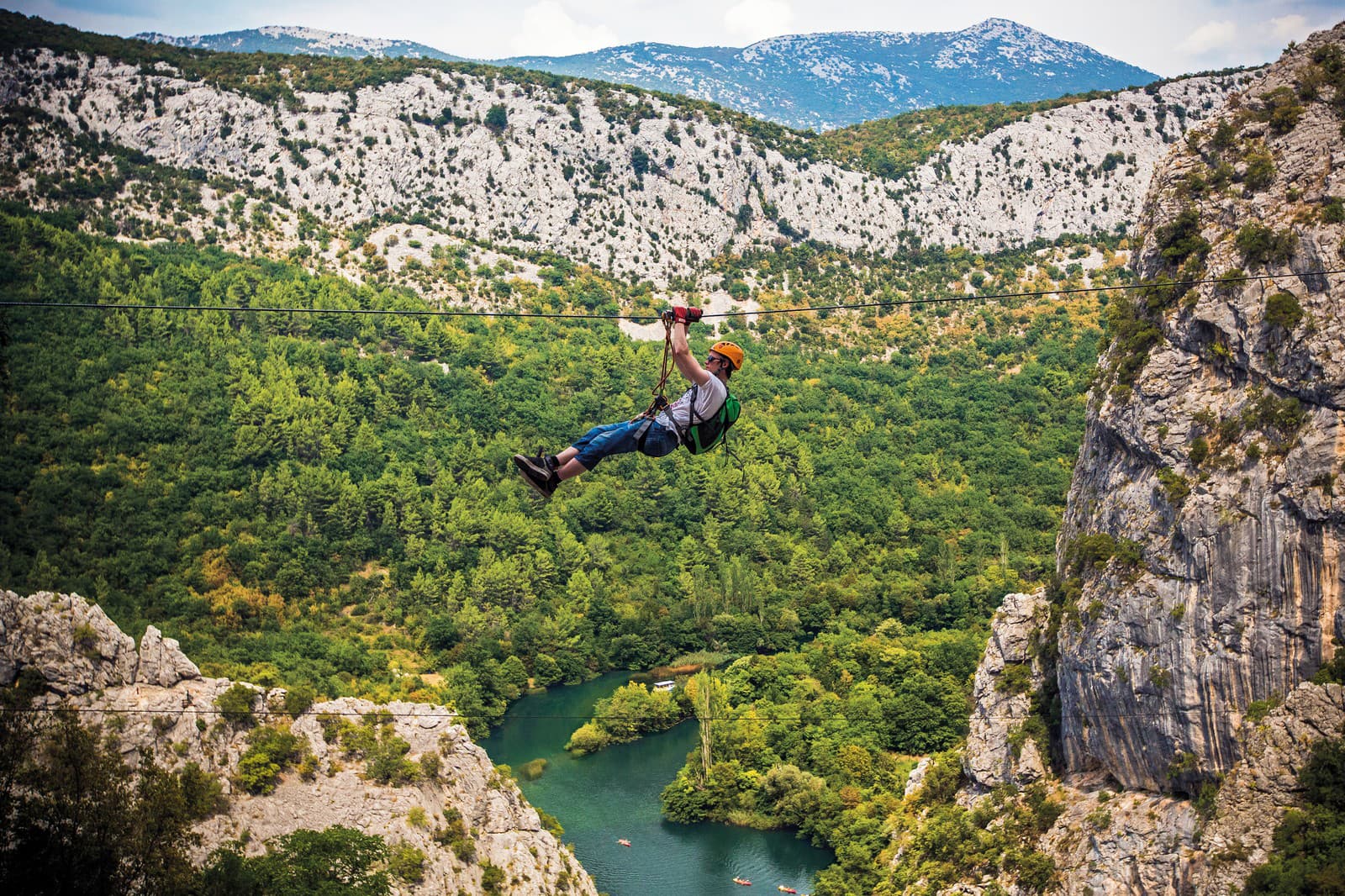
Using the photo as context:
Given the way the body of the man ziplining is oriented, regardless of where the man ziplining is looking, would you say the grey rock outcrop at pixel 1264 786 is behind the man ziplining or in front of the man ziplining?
behind

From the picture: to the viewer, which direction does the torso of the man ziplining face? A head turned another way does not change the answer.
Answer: to the viewer's left

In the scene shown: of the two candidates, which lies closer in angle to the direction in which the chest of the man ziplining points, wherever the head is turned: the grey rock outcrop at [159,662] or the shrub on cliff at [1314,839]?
the grey rock outcrop
